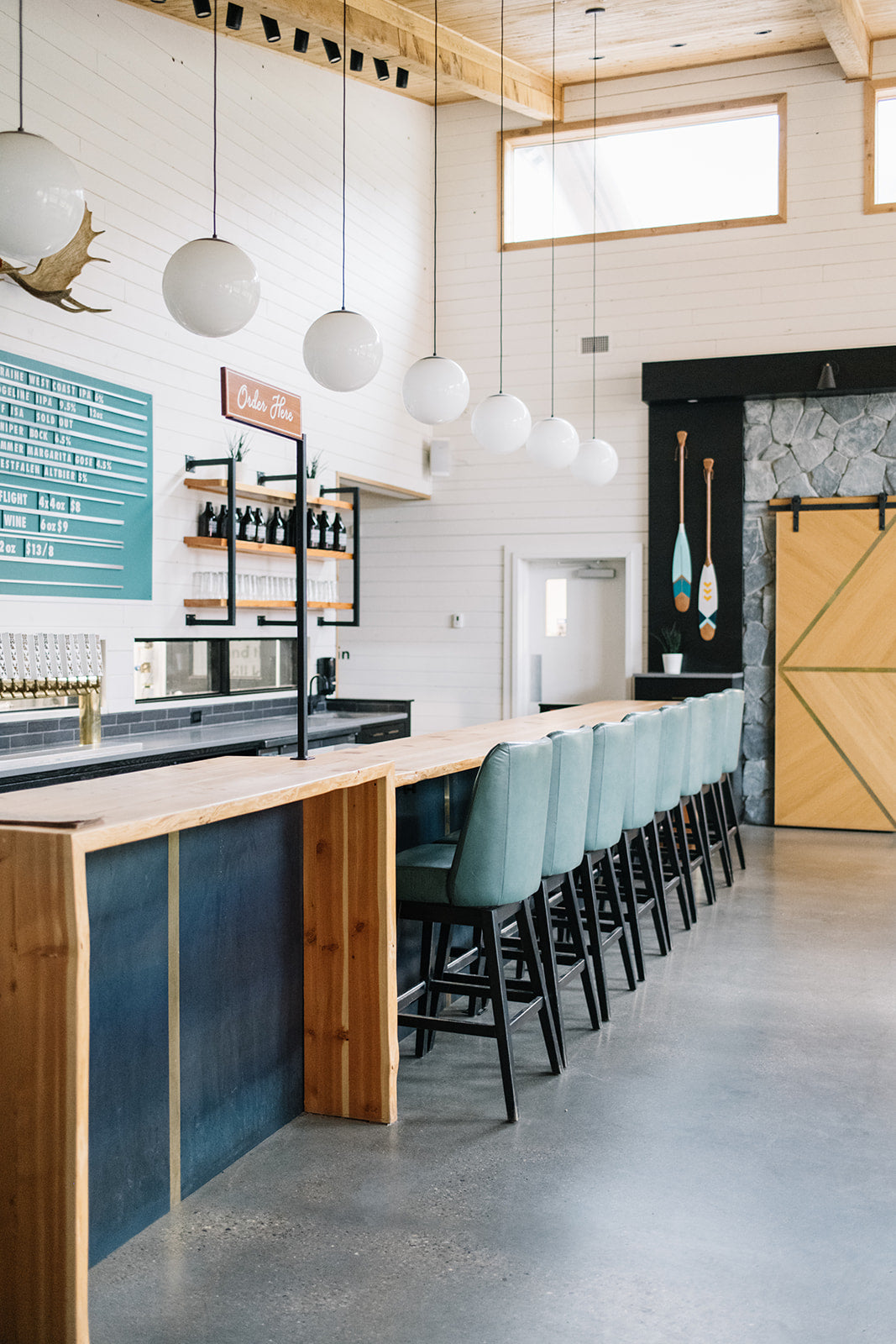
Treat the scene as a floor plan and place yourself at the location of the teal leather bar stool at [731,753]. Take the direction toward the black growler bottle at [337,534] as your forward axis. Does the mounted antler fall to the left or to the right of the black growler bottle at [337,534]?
left

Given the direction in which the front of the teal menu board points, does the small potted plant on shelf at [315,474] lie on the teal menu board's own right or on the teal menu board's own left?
on the teal menu board's own left

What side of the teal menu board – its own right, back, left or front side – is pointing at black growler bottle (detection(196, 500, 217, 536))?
left

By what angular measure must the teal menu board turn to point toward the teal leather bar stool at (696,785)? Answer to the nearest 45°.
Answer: approximately 45° to its left

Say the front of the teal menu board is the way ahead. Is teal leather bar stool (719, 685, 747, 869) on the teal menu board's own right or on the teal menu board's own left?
on the teal menu board's own left

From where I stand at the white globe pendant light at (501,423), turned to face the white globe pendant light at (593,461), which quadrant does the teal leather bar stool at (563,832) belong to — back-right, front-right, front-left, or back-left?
back-right

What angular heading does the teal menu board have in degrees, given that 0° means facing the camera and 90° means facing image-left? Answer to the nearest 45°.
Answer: approximately 315°

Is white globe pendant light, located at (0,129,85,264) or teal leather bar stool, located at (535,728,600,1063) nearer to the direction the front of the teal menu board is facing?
the teal leather bar stool

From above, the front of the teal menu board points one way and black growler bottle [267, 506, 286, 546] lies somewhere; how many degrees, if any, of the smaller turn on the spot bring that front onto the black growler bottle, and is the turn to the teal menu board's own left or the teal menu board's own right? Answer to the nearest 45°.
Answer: approximately 90° to the teal menu board's own left

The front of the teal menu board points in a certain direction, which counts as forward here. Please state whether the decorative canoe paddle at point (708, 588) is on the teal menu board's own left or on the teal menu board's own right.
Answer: on the teal menu board's own left

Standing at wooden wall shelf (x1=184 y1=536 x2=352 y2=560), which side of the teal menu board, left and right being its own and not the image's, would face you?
left
